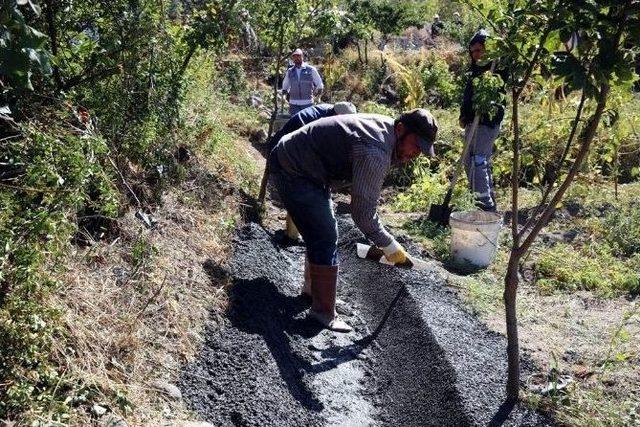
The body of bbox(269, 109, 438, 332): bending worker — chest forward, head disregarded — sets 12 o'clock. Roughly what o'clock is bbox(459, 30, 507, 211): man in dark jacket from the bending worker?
The man in dark jacket is roughly at 10 o'clock from the bending worker.

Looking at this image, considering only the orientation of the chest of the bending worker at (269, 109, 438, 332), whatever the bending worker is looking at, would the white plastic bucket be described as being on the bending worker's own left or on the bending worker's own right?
on the bending worker's own left

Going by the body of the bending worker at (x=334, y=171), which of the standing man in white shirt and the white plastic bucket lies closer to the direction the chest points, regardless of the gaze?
the white plastic bucket

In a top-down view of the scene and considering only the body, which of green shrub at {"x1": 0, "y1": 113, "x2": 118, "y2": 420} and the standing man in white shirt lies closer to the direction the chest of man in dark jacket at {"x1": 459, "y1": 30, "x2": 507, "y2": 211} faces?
the green shrub

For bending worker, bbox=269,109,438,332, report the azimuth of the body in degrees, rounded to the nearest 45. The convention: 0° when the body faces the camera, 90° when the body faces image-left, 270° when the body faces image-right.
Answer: approximately 270°

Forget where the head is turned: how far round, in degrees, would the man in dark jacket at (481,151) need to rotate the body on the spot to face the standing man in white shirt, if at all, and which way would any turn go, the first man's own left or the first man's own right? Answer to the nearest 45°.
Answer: approximately 90° to the first man's own right

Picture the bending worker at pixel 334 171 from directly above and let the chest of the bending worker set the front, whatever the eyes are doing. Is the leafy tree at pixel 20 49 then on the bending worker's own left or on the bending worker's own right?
on the bending worker's own right

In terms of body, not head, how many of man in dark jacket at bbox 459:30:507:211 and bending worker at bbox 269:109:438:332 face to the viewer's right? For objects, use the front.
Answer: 1

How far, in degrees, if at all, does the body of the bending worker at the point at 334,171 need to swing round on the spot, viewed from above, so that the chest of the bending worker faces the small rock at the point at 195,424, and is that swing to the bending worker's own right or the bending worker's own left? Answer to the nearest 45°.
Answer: approximately 90° to the bending worker's own right
